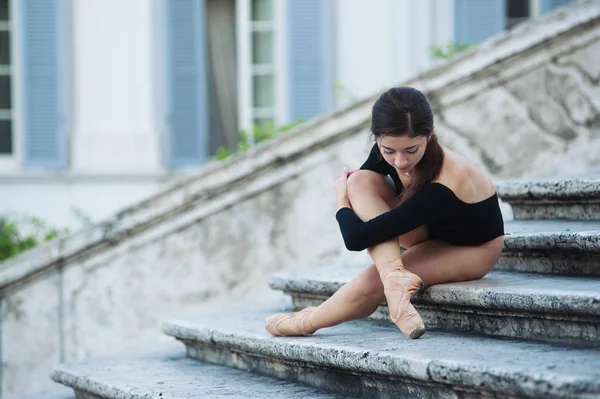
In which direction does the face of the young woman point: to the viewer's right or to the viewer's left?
to the viewer's left

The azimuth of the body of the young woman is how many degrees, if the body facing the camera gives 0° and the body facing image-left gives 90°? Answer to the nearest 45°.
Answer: approximately 45°

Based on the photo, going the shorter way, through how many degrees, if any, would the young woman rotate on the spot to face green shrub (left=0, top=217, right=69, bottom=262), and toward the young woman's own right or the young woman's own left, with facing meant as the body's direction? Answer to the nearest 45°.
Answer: approximately 90° to the young woman's own right
